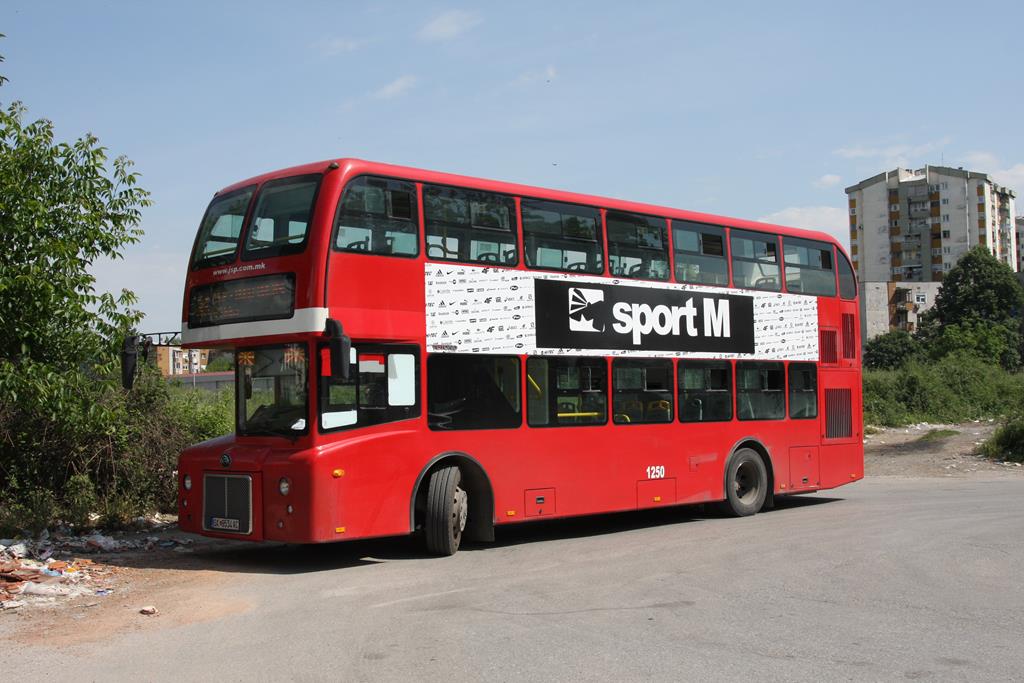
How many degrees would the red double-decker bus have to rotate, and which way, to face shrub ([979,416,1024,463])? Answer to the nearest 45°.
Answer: approximately 180°

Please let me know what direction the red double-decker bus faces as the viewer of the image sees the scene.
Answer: facing the viewer and to the left of the viewer

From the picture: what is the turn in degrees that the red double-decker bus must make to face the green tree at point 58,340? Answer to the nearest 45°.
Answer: approximately 45° to its right

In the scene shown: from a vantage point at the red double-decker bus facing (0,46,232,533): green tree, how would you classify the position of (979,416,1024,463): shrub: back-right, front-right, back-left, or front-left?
back-right

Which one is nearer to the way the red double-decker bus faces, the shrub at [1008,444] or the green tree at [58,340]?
the green tree
